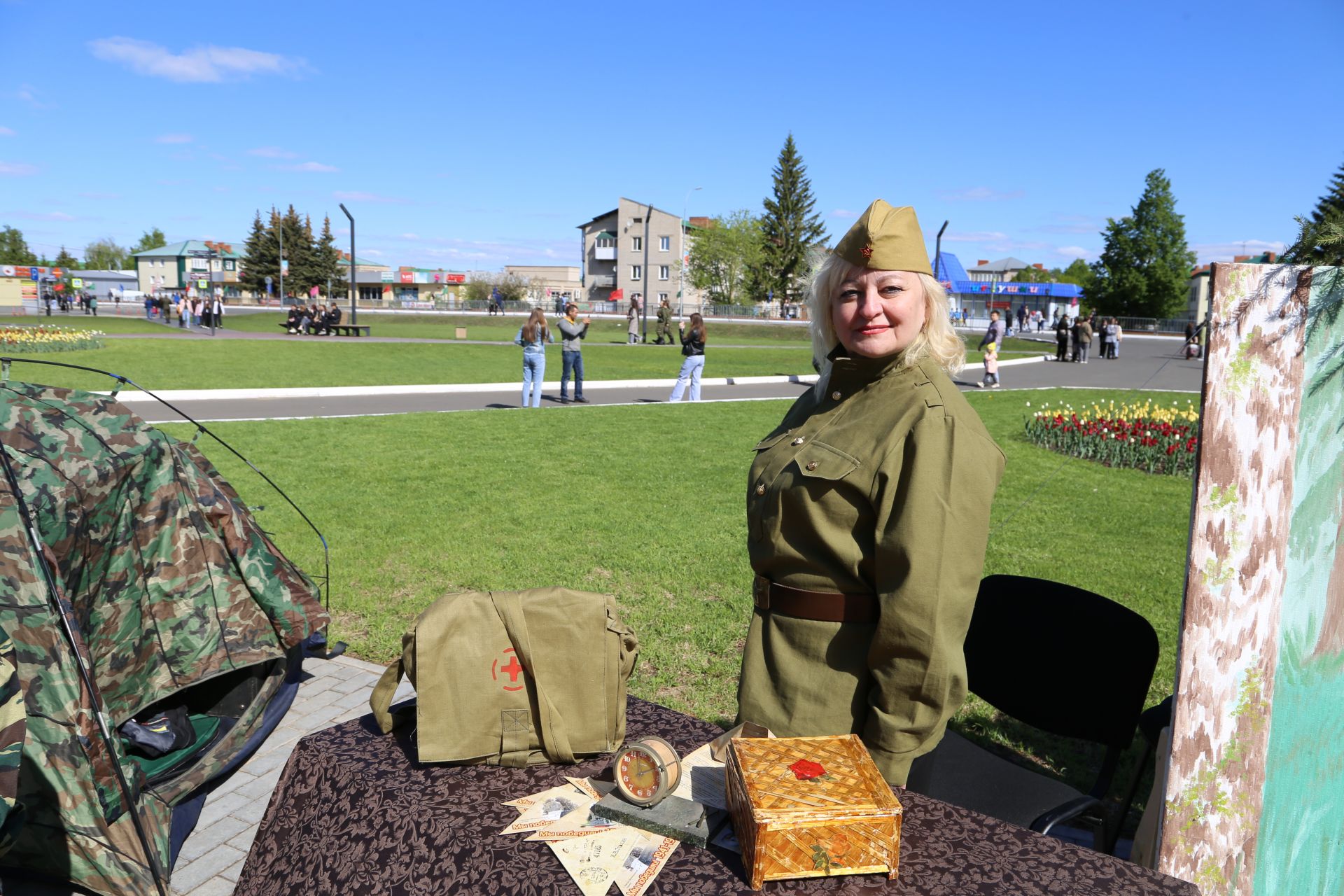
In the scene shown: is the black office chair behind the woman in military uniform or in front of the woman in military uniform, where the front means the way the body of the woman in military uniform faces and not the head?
behind
